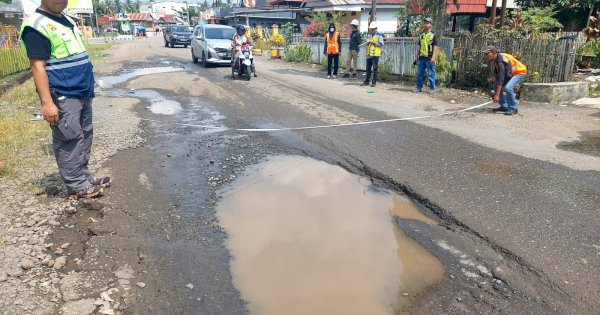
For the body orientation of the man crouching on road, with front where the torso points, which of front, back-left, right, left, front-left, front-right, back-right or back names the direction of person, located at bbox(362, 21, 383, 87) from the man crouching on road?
front-right

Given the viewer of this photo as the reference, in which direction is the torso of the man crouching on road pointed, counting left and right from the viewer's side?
facing to the left of the viewer

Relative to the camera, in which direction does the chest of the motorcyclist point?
toward the camera

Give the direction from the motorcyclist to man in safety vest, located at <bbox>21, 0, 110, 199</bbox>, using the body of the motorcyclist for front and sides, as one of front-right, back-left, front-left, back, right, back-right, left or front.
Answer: front

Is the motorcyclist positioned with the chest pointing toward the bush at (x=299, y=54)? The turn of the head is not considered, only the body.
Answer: no

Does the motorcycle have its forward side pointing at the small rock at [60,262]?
yes

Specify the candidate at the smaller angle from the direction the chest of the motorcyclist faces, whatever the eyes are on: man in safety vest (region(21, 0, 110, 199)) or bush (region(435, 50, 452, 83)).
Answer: the man in safety vest

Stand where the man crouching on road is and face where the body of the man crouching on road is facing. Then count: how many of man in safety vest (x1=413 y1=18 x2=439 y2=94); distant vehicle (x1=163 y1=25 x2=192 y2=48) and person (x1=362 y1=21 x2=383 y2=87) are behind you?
0

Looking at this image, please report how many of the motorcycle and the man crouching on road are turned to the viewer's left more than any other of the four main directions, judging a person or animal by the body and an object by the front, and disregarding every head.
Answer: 1

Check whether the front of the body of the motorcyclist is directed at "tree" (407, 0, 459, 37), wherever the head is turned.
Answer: no

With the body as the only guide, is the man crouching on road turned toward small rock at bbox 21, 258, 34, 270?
no

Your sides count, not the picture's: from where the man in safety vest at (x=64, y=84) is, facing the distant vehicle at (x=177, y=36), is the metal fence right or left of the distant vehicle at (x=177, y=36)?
right

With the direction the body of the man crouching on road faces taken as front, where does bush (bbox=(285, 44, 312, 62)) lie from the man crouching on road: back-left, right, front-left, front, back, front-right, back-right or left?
front-right

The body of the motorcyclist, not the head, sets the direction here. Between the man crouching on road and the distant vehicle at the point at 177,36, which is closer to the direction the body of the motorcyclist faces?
the man crouching on road

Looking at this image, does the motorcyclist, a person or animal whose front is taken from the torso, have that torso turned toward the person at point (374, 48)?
no

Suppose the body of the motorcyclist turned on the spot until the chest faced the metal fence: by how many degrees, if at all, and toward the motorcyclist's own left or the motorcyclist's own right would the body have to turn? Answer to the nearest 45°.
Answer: approximately 90° to the motorcyclist's own left
